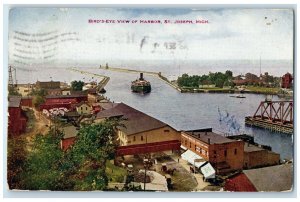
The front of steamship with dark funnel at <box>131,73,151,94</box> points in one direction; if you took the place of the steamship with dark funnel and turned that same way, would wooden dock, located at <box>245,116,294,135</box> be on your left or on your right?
on your left

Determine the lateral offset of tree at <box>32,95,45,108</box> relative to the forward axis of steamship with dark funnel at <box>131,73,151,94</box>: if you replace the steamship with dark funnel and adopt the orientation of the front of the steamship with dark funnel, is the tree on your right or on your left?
on your right
